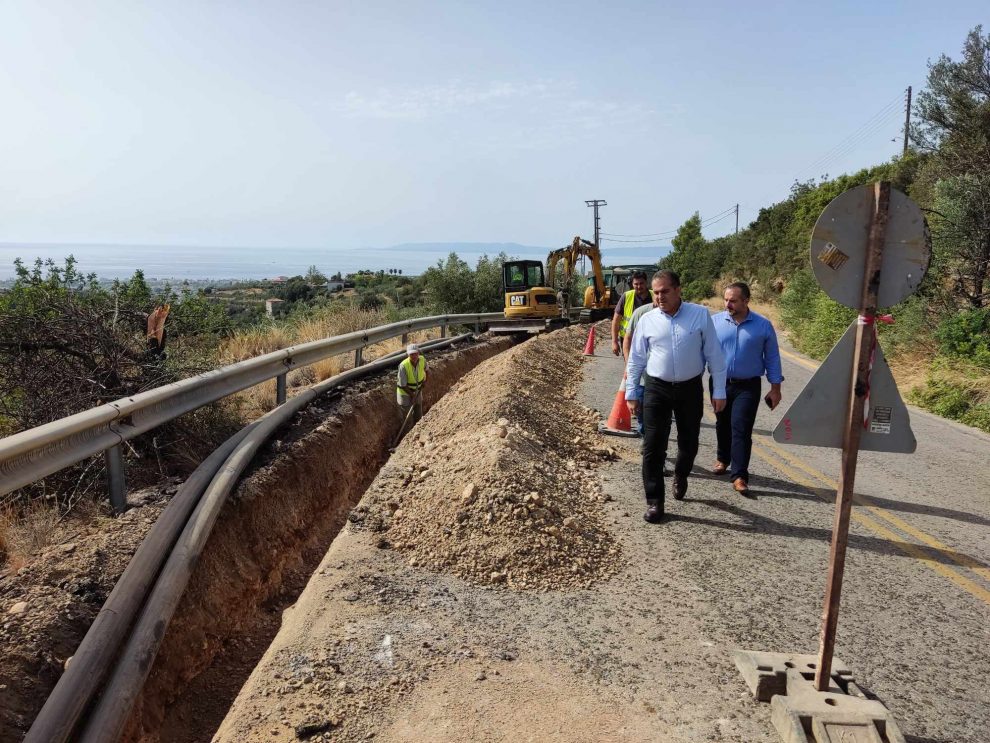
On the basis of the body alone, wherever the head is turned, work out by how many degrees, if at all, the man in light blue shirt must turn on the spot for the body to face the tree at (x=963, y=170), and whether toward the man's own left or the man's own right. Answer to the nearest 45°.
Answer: approximately 135° to the man's own left

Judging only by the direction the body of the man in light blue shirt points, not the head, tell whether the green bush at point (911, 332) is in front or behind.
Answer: behind

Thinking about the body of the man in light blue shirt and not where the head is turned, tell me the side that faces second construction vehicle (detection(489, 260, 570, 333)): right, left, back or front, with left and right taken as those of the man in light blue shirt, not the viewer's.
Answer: back

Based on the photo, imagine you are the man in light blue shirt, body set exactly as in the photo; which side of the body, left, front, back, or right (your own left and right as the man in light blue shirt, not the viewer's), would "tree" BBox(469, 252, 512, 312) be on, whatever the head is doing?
back

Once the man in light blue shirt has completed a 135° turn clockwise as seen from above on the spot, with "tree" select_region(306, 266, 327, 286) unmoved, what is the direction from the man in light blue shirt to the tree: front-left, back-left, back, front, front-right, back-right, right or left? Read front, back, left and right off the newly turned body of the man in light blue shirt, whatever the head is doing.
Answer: front

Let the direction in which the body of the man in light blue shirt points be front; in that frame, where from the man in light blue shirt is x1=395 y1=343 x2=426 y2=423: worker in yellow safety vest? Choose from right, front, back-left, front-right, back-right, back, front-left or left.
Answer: back-right

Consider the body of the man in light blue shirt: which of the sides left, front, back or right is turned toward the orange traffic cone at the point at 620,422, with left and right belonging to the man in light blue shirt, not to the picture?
back

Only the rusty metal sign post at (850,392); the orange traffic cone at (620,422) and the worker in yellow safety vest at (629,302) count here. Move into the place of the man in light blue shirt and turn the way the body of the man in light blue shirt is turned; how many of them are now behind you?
2

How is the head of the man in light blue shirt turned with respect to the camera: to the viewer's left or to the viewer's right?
to the viewer's left

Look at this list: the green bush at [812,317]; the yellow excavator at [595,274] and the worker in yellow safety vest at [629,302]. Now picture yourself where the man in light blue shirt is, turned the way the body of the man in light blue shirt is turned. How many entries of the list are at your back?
3

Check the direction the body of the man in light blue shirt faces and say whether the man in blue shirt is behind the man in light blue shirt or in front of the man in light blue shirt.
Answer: behind

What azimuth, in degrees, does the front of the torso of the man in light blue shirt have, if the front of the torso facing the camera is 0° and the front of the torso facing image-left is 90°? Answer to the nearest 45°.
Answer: approximately 0°

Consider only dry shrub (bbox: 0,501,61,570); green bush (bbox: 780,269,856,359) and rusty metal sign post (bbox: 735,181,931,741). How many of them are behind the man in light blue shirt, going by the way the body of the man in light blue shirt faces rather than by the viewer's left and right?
1
